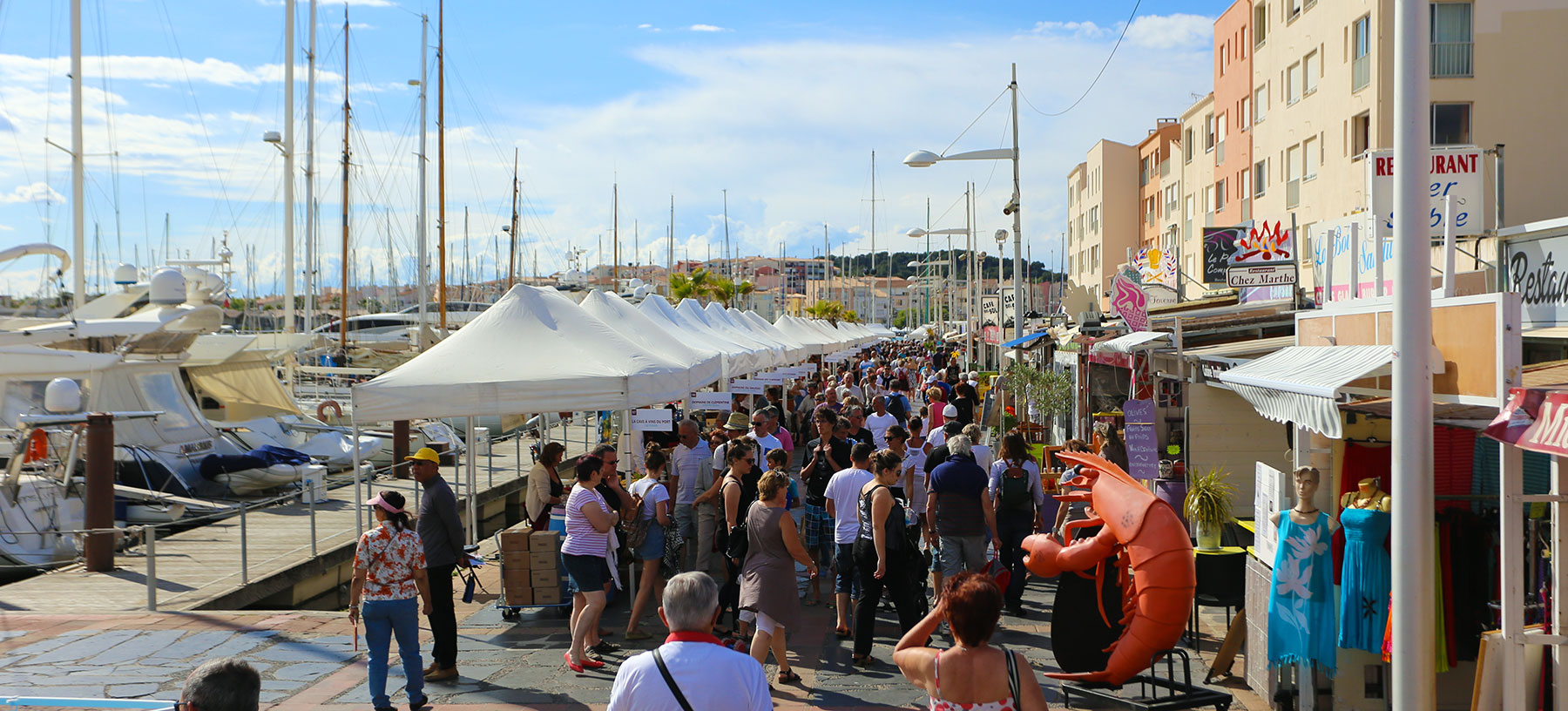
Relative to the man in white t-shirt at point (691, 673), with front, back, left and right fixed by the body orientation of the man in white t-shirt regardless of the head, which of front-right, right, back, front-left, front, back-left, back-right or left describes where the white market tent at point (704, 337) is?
front

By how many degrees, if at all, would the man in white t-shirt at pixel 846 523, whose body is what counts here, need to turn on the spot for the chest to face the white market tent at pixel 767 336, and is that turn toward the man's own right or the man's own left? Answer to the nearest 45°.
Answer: approximately 45° to the man's own left

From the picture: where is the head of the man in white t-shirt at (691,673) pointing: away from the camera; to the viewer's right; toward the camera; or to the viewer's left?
away from the camera

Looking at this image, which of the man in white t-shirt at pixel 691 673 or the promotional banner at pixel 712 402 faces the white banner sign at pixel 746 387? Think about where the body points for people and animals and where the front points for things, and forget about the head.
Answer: the man in white t-shirt

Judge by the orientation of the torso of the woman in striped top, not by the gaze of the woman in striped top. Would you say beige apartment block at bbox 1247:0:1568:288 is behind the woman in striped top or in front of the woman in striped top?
in front

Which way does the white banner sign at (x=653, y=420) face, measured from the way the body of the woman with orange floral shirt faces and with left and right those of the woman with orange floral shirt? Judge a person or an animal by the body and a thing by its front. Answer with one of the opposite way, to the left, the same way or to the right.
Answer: the opposite way

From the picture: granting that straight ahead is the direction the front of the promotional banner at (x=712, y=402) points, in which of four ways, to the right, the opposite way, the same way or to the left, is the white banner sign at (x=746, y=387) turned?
the same way

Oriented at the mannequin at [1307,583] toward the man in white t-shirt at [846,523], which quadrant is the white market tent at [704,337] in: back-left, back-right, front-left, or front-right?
front-right

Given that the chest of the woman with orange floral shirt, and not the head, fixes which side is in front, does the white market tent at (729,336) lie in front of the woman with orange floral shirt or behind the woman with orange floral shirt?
in front

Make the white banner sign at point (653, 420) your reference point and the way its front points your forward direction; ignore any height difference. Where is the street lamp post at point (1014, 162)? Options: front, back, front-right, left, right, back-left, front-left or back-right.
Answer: back-left

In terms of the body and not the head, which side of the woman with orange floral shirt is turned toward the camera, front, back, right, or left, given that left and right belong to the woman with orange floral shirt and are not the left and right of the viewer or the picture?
back

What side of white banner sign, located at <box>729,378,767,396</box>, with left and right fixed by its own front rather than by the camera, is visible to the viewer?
front

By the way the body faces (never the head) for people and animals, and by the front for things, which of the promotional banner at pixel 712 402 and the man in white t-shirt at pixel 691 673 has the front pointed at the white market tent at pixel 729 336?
the man in white t-shirt

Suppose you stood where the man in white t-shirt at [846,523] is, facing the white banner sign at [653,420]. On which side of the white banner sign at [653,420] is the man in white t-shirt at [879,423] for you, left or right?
right
